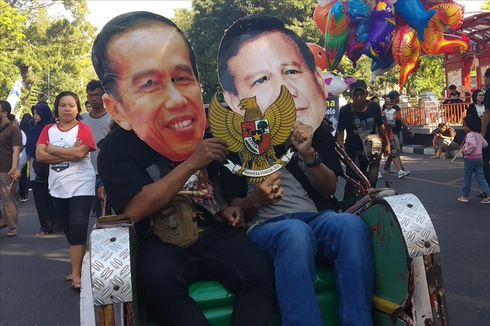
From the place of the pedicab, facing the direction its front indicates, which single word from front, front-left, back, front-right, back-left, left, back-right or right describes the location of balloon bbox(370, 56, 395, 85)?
back

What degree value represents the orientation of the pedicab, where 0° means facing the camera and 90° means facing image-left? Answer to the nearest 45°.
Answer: approximately 0°

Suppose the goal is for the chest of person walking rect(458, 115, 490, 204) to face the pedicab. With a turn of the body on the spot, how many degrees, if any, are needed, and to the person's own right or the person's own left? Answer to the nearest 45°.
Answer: approximately 135° to the person's own left

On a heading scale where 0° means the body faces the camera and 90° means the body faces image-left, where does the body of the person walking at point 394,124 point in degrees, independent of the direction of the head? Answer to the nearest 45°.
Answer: approximately 315°

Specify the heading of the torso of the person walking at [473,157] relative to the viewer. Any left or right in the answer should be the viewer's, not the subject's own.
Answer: facing away from the viewer and to the left of the viewer

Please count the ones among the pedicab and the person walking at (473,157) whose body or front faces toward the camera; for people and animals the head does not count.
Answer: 1

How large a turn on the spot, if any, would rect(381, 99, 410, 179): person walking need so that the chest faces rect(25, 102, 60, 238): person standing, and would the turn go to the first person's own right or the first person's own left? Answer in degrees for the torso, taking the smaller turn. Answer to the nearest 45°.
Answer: approximately 90° to the first person's own right

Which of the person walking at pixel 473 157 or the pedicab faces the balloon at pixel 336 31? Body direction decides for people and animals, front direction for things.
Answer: the person walking

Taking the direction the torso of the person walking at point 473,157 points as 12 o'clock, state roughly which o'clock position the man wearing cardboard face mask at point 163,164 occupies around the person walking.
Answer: The man wearing cardboard face mask is roughly at 8 o'clock from the person walking.

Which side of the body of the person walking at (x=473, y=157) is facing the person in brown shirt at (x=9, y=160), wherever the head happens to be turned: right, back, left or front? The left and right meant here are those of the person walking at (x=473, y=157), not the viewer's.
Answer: left
